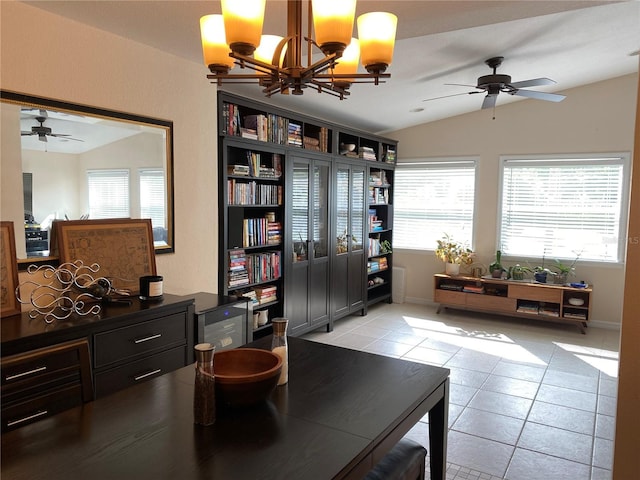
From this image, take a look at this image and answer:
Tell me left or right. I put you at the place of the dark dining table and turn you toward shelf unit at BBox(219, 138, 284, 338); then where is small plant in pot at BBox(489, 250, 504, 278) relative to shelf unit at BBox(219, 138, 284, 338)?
right

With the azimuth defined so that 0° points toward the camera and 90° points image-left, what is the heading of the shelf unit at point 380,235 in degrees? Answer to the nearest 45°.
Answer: approximately 315°

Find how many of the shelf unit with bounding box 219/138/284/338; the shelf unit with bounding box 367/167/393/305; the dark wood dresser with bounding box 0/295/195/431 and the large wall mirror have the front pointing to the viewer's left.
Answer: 0

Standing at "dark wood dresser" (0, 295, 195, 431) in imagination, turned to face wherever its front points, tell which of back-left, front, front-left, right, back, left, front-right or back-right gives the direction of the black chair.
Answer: front

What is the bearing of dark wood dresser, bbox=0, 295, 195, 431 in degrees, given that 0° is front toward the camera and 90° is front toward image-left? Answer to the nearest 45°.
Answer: approximately 315°

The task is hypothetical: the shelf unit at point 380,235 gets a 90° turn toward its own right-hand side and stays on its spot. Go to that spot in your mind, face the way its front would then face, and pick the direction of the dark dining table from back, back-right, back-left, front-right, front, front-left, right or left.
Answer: front-left

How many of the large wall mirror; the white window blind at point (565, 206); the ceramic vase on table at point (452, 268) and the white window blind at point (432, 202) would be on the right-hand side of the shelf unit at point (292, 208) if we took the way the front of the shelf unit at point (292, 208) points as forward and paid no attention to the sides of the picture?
1

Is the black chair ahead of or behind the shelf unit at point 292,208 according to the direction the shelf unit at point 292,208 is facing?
ahead

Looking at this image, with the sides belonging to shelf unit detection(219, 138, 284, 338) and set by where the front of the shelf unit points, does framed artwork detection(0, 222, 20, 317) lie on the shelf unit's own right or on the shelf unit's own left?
on the shelf unit's own right

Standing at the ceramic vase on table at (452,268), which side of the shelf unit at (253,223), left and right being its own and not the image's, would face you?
left

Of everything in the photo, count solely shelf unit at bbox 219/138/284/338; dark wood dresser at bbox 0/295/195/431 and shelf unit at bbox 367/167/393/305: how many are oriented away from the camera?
0

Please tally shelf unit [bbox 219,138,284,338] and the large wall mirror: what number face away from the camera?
0

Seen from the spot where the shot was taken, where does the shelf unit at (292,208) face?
facing the viewer and to the right of the viewer

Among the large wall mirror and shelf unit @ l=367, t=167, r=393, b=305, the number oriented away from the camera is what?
0

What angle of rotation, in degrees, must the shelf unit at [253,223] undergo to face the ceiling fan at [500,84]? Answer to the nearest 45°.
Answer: approximately 45° to its left

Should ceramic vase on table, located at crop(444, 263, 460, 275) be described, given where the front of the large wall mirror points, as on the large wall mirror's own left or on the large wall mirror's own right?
on the large wall mirror's own left

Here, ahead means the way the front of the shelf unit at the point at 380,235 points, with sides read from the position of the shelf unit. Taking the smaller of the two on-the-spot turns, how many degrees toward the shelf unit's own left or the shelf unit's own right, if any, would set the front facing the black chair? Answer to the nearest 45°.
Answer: approximately 45° to the shelf unit's own right
